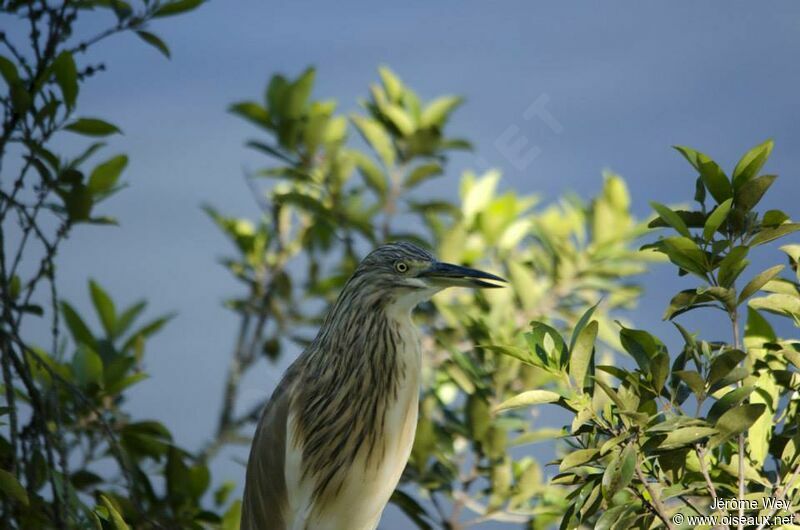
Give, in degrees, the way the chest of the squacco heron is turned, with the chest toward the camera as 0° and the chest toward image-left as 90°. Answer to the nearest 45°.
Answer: approximately 270°
